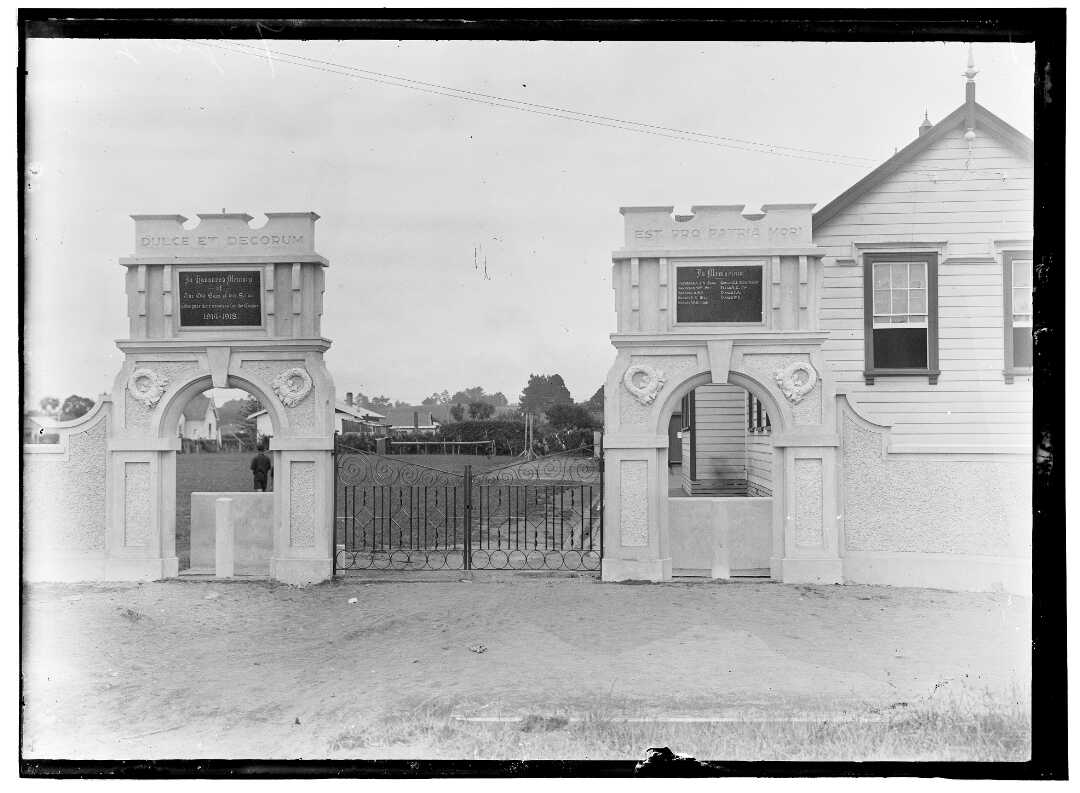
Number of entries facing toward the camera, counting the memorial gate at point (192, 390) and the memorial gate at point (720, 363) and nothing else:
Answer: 2

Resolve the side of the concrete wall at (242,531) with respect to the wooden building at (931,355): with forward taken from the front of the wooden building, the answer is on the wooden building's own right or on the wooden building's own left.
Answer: on the wooden building's own right

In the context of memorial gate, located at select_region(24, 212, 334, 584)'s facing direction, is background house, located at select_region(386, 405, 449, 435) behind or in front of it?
behind

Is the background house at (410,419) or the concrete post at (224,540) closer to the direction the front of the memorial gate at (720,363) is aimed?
the concrete post

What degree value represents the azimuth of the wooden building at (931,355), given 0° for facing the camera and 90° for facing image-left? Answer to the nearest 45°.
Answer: approximately 0°

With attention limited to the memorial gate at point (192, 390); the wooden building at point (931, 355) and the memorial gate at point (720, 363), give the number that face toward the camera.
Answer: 3

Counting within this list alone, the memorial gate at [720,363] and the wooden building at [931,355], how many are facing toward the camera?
2

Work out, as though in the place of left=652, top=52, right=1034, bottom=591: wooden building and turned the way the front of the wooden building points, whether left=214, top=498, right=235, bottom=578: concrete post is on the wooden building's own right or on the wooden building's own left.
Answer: on the wooden building's own right

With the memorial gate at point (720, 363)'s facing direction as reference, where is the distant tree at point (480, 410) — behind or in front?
behind

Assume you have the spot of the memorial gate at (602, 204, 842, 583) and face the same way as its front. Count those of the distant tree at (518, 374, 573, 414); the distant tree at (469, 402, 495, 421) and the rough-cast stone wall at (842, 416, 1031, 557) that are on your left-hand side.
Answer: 1

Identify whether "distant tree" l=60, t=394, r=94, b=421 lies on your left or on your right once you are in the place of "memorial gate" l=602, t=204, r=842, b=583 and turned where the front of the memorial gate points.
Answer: on your right
